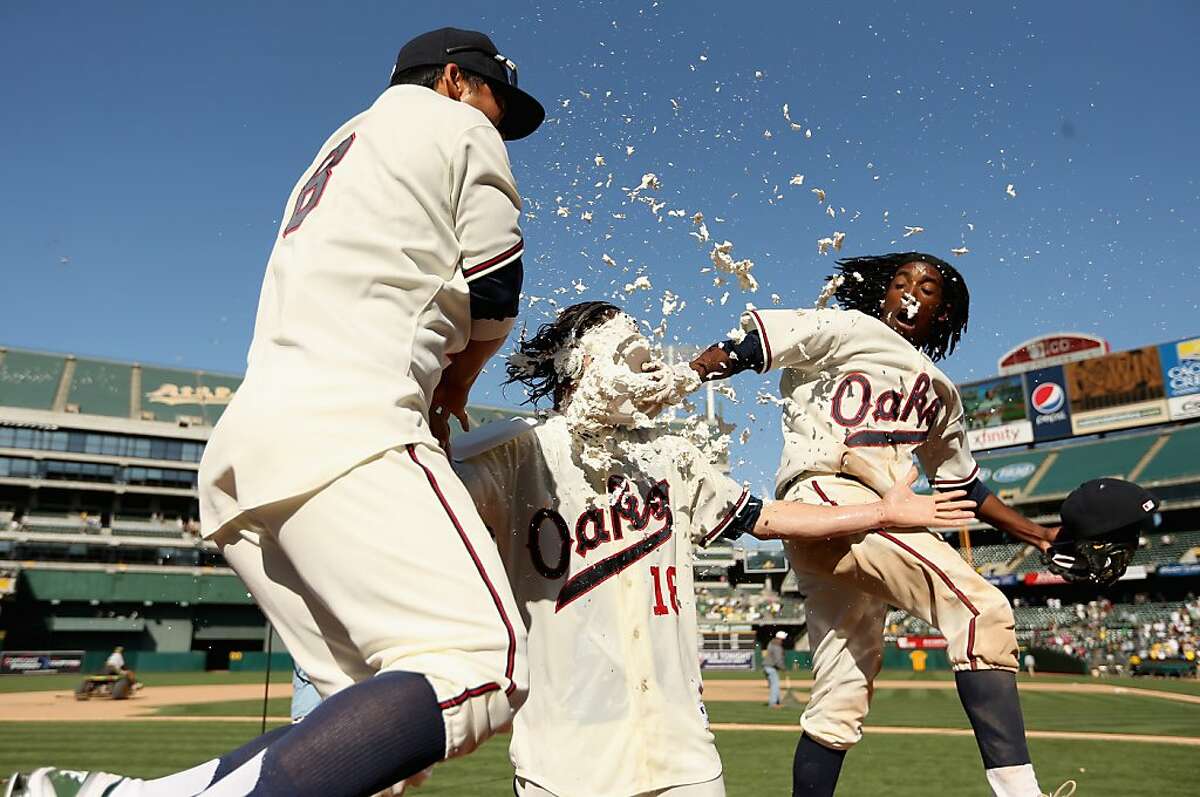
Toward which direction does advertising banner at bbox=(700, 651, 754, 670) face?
toward the camera

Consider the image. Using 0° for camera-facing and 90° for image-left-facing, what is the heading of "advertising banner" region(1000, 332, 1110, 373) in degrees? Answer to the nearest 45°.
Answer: approximately 45°

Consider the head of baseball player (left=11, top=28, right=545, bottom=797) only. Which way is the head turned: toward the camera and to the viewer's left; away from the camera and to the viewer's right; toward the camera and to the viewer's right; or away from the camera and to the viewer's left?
away from the camera and to the viewer's right

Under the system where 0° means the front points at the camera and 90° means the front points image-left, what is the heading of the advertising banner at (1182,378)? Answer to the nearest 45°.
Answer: approximately 45°

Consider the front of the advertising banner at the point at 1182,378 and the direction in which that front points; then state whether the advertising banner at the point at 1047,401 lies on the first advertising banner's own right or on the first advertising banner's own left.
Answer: on the first advertising banner's own right

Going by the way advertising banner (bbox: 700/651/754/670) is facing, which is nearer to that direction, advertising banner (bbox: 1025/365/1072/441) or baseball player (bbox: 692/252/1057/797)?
the baseball player

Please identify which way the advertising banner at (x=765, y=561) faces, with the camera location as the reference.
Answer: facing the viewer

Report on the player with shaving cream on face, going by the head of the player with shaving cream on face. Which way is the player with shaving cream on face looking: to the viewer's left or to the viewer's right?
to the viewer's right

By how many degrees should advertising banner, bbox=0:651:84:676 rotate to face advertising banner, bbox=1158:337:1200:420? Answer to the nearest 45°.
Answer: approximately 90° to its left

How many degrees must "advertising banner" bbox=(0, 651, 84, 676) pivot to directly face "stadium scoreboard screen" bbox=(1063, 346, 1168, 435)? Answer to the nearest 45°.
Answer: approximately 90° to its left

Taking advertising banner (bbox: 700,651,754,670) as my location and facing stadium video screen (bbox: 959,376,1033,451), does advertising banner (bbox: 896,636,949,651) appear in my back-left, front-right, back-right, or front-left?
front-right

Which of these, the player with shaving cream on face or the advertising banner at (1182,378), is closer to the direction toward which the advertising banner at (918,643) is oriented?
the player with shaving cream on face

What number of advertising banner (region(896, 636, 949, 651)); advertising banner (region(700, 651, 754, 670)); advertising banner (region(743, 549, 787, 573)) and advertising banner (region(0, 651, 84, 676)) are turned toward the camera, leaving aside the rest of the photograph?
4

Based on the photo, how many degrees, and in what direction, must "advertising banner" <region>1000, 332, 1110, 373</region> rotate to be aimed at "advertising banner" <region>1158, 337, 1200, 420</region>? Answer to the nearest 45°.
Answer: approximately 90° to its left

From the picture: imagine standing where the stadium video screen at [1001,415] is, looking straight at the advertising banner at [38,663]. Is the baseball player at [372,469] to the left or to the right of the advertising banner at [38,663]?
left

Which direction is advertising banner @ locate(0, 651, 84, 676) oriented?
toward the camera
